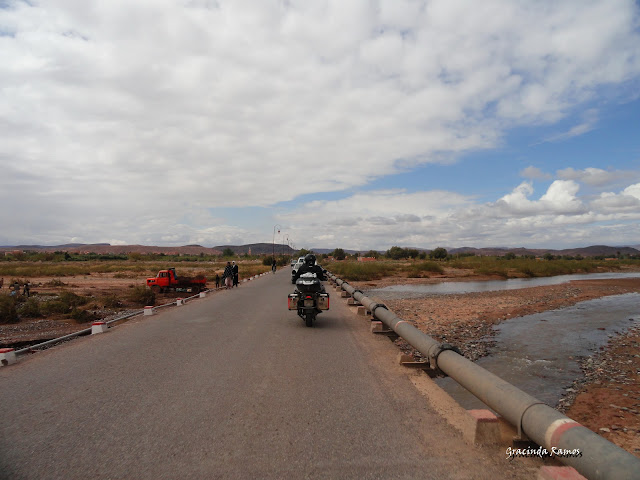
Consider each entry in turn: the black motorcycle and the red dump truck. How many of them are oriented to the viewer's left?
1

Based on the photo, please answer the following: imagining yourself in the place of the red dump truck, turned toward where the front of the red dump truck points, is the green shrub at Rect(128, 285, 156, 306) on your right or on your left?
on your left

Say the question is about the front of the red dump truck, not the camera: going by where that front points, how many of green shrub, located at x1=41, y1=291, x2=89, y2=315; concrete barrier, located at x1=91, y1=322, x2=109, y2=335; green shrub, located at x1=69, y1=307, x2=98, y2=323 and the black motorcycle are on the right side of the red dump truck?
0

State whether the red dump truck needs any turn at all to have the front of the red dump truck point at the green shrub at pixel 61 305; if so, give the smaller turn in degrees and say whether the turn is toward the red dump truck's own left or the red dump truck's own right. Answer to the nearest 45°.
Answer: approximately 45° to the red dump truck's own left

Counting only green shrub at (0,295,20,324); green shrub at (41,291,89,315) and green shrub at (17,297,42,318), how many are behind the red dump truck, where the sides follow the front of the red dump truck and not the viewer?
0

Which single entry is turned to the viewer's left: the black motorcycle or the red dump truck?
the red dump truck

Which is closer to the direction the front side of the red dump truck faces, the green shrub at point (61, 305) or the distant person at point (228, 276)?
the green shrub

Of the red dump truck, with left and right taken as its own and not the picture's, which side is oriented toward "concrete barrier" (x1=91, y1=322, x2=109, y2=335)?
left

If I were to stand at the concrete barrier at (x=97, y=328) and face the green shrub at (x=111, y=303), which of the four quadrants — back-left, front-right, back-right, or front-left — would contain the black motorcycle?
back-right

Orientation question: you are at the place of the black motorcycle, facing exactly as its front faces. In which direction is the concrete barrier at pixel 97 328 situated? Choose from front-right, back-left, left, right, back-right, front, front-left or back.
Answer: left

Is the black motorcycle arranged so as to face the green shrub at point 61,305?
no

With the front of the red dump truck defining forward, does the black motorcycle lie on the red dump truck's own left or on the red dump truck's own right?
on the red dump truck's own left

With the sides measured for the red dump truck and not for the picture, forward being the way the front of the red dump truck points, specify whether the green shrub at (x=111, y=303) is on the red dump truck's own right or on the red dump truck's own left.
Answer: on the red dump truck's own left

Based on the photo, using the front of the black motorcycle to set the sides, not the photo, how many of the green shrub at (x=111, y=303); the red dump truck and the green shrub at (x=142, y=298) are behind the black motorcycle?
0

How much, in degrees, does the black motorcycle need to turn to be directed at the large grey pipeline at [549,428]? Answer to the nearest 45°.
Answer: approximately 180°

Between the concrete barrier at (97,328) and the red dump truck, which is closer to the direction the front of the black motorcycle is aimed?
the red dump truck

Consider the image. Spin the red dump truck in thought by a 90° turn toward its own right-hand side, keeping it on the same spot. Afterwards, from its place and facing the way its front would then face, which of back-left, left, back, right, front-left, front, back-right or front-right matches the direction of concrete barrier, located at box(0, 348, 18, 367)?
back

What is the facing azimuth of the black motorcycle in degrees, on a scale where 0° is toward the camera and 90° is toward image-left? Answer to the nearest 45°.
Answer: approximately 180°

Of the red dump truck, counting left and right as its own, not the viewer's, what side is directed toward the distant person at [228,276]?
back

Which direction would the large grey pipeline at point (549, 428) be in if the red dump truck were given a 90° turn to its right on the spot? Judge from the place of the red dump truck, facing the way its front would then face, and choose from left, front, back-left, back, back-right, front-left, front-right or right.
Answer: back

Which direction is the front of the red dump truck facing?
to the viewer's left

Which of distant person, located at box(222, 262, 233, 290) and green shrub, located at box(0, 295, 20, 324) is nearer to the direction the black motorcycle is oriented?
the distant person

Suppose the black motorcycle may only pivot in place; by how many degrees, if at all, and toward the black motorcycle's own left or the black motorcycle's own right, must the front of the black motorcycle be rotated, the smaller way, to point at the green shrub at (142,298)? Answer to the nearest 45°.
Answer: approximately 45° to the black motorcycle's own left

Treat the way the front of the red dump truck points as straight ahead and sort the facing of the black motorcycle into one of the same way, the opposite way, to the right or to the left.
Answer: to the right

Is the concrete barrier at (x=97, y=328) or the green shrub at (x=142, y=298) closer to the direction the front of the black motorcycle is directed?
the green shrub

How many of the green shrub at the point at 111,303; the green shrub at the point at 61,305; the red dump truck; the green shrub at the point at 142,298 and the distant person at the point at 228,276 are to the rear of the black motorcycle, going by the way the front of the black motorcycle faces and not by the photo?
0
